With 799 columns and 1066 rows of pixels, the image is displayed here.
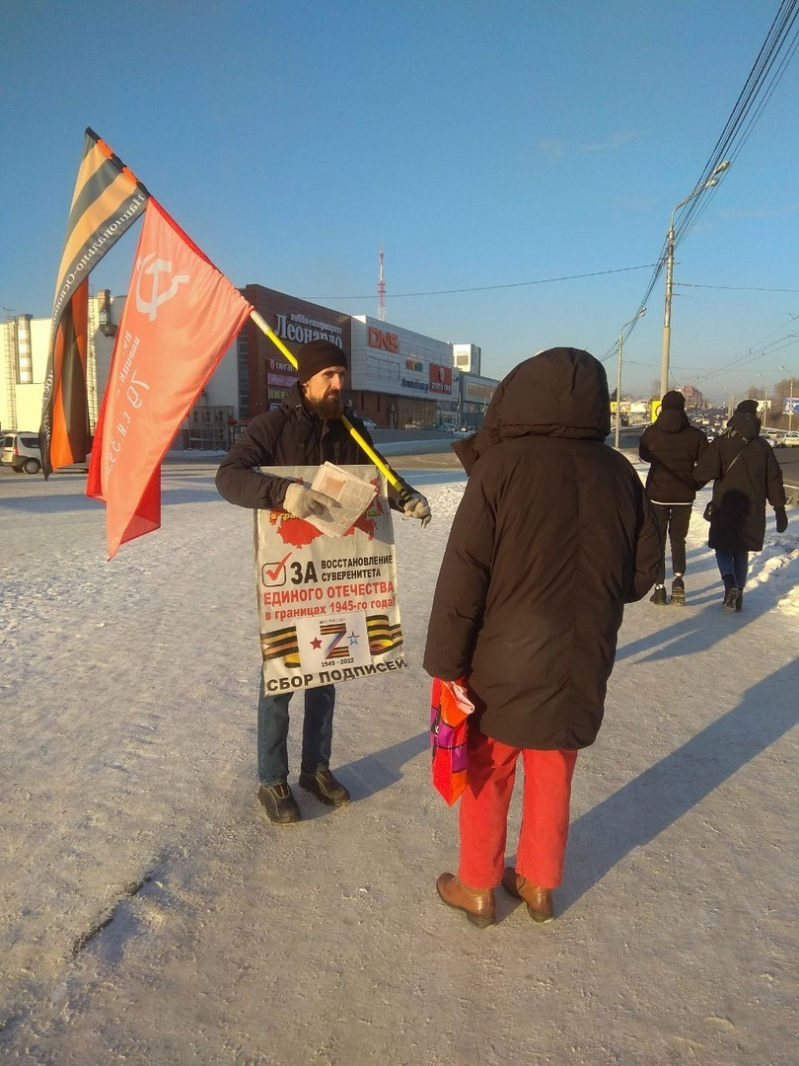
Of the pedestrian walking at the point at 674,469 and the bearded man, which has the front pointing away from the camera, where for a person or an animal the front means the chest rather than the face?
the pedestrian walking

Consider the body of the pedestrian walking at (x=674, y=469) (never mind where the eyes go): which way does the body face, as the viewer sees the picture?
away from the camera

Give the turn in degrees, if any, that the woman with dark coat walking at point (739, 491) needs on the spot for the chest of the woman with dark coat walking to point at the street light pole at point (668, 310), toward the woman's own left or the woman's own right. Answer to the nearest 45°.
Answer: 0° — they already face it

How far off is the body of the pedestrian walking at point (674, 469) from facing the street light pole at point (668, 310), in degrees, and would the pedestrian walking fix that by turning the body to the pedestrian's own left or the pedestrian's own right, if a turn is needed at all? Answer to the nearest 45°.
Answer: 0° — they already face it

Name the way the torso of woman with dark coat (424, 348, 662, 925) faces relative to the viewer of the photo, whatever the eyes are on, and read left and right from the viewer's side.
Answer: facing away from the viewer and to the left of the viewer

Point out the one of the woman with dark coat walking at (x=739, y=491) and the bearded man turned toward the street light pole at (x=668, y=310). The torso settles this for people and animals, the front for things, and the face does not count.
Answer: the woman with dark coat walking

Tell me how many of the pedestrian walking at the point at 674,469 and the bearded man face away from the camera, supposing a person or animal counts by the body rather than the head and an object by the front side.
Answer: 1

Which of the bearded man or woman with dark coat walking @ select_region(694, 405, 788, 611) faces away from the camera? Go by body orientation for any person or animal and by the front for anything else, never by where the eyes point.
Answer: the woman with dark coat walking

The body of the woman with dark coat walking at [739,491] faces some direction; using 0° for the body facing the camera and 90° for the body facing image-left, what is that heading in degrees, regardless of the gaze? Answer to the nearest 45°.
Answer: approximately 180°

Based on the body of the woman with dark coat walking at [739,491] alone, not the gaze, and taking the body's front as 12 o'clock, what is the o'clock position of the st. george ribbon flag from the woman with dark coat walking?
The st. george ribbon flag is roughly at 7 o'clock from the woman with dark coat walking.

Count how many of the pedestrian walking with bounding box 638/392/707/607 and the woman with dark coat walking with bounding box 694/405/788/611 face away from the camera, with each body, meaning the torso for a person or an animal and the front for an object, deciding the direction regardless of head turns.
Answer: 2

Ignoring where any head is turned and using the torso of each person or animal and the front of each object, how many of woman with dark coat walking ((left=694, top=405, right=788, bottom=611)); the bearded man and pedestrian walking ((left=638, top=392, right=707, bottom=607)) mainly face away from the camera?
2

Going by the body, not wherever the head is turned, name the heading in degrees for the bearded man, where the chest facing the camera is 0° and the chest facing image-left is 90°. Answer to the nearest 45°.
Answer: approximately 315°
